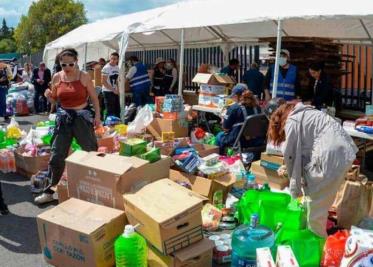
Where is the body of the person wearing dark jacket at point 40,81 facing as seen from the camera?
toward the camera

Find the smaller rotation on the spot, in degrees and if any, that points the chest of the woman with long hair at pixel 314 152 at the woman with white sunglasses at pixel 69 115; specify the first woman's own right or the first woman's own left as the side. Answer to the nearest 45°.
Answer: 0° — they already face them

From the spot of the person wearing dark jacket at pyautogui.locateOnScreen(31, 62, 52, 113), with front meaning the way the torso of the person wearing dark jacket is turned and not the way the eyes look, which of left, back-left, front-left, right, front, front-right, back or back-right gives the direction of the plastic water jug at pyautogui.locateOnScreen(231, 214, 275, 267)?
front

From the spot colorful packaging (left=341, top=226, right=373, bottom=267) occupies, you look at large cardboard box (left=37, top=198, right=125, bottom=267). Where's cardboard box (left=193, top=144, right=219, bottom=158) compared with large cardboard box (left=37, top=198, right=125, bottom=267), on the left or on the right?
right

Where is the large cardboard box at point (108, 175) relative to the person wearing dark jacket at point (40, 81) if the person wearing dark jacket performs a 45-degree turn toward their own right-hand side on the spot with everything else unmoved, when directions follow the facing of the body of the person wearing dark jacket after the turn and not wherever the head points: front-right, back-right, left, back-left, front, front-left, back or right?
front-left

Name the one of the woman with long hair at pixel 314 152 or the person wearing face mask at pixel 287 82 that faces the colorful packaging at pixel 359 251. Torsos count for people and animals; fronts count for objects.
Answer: the person wearing face mask

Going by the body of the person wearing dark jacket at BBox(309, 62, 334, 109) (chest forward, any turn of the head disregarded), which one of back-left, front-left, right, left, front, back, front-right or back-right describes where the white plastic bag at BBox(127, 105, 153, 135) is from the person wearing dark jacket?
front-right

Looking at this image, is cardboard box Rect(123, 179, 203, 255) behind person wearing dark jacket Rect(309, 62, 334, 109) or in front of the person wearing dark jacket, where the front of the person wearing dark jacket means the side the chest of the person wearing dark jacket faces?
in front

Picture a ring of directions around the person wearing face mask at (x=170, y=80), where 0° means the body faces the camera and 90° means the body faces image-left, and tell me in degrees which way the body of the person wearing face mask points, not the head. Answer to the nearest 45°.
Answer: approximately 45°

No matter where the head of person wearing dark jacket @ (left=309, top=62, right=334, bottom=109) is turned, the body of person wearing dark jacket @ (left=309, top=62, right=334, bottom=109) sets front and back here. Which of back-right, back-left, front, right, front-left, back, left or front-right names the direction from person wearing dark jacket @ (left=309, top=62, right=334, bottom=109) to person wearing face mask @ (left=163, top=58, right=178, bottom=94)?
right

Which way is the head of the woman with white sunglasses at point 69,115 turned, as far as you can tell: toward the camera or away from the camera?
toward the camera

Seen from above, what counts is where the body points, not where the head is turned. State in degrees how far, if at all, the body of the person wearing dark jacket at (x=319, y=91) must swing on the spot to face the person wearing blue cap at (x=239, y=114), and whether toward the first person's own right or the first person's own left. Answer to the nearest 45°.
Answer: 0° — they already face them

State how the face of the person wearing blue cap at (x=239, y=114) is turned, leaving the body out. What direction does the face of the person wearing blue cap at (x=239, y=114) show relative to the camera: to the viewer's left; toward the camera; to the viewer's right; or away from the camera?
to the viewer's left
